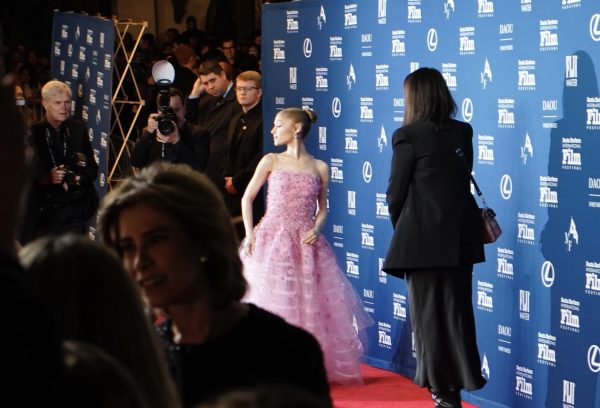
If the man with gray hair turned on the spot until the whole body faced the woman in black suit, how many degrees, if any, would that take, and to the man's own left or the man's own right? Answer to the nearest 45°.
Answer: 0° — they already face them

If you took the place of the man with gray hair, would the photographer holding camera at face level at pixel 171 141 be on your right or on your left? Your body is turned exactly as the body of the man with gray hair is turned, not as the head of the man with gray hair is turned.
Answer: on your left

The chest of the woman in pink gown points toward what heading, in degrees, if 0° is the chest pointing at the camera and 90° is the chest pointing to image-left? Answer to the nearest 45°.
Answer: approximately 0°

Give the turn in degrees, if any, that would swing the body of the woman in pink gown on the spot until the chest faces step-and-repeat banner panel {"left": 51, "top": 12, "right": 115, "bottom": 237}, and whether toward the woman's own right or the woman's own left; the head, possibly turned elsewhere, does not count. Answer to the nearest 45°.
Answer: approximately 135° to the woman's own right

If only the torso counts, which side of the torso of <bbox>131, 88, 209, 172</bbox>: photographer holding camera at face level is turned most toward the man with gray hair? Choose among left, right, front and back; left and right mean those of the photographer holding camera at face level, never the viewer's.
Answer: right

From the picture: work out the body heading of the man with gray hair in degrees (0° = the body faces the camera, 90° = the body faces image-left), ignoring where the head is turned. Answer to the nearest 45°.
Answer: approximately 315°
